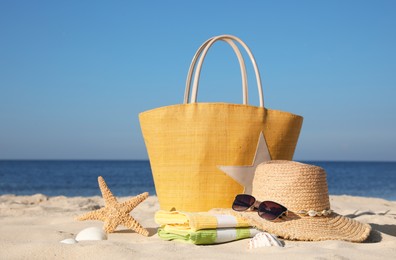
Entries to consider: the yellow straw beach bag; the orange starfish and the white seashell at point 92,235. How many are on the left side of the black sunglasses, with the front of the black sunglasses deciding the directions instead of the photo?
0

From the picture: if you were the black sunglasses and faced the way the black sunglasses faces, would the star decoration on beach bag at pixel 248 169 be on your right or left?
on your right

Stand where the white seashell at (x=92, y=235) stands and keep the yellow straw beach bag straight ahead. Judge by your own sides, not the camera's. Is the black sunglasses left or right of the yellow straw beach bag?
right

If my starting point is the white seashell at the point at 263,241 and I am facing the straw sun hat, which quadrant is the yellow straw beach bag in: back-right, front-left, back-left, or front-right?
front-left

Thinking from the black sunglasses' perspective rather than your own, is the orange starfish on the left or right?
on its right

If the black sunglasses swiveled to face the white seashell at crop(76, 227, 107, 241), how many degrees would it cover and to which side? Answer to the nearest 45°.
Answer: approximately 45° to its right

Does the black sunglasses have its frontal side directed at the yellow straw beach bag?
no

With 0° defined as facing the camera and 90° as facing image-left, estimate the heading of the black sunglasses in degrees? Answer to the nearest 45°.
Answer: approximately 45°

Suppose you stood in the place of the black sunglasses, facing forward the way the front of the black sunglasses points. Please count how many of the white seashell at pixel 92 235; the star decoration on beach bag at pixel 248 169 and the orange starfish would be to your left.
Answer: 0

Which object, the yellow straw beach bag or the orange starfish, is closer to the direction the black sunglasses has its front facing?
the orange starfish
